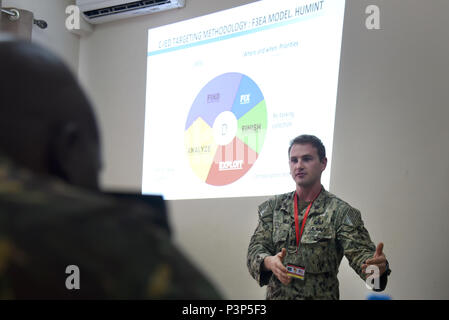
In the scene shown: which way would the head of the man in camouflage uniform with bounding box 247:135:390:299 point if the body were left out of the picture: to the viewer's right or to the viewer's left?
to the viewer's left

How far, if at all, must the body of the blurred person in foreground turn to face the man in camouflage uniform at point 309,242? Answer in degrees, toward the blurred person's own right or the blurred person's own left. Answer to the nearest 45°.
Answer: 0° — they already face them

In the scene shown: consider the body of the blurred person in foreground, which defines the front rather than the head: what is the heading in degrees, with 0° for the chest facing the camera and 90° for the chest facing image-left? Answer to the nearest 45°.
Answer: approximately 225°

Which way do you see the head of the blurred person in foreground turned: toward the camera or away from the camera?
away from the camera
